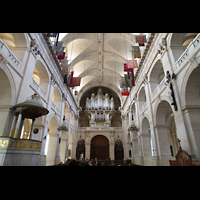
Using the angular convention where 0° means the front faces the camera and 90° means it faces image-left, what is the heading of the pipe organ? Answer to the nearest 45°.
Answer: approximately 0°
